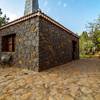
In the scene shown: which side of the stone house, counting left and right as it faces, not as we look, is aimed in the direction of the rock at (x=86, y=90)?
front

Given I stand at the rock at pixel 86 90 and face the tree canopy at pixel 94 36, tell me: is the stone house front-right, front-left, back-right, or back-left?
front-left

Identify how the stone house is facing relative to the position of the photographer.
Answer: facing the viewer and to the right of the viewer

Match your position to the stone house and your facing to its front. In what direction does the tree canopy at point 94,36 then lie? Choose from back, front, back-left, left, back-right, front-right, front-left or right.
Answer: left

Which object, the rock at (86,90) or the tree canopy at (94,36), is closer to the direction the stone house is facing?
the rock
